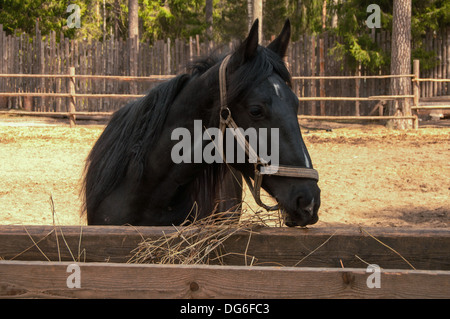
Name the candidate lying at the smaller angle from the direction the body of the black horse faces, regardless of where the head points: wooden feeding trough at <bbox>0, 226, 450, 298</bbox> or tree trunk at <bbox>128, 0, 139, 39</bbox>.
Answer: the wooden feeding trough

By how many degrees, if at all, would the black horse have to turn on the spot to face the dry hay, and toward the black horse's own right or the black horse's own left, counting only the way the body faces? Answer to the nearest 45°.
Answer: approximately 45° to the black horse's own right

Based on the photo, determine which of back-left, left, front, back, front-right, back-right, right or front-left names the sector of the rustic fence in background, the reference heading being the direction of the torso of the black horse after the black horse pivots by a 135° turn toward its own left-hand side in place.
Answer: front

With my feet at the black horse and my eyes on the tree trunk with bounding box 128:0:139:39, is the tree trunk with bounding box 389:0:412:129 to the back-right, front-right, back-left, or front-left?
front-right

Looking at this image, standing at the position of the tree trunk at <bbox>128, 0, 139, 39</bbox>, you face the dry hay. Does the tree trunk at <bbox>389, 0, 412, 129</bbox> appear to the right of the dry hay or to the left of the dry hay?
left

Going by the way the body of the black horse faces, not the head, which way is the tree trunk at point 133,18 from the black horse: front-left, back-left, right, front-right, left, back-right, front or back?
back-left

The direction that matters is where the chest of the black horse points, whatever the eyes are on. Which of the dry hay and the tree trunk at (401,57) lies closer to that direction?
the dry hay

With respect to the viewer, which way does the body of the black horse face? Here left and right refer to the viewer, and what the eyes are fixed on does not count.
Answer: facing the viewer and to the right of the viewer
